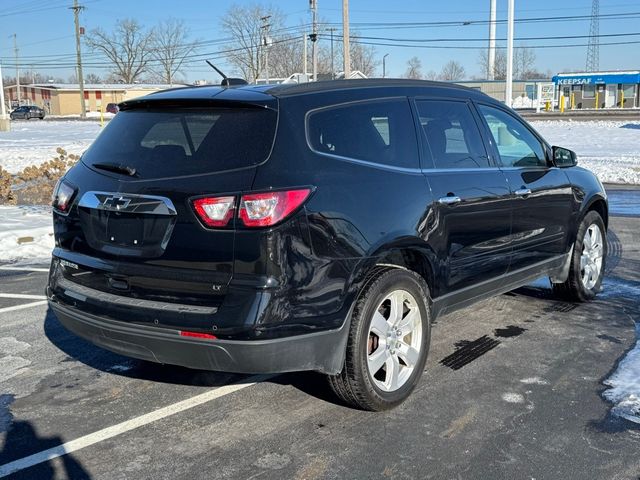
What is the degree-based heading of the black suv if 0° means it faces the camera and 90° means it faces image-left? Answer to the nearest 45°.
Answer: approximately 225°
